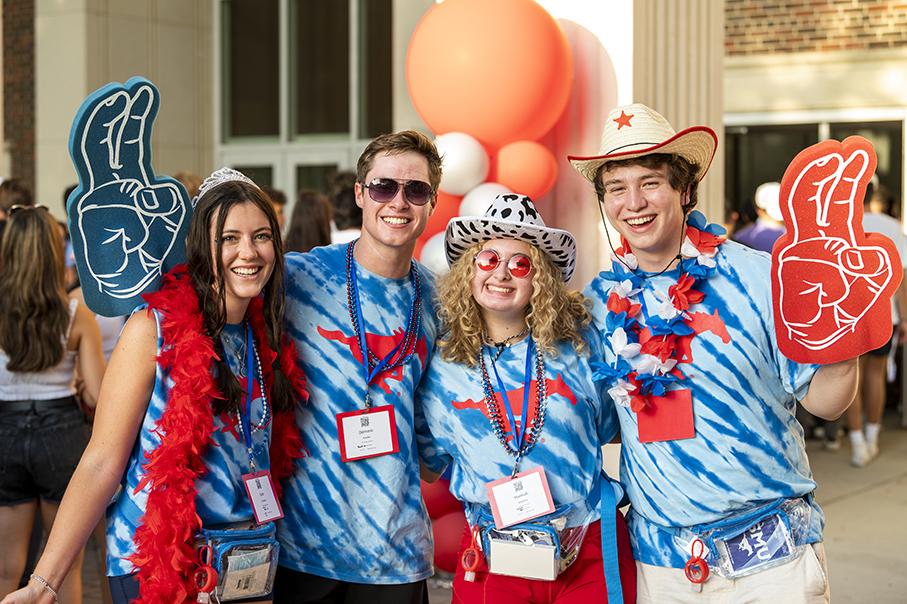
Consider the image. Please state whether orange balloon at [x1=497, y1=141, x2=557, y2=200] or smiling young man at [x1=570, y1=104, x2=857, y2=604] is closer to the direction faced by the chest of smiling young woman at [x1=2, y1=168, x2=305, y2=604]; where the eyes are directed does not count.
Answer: the smiling young man

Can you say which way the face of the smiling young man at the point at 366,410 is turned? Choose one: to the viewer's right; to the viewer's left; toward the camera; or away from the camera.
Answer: toward the camera

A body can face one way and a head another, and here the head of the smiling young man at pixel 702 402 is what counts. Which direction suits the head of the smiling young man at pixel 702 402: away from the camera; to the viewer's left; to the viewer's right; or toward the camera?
toward the camera

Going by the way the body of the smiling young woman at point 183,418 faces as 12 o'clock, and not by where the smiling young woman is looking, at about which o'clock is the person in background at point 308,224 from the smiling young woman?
The person in background is roughly at 8 o'clock from the smiling young woman.

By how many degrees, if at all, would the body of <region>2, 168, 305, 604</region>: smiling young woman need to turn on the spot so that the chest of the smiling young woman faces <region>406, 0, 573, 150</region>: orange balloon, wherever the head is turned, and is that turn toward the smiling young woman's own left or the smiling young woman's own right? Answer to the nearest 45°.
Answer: approximately 90° to the smiling young woman's own left

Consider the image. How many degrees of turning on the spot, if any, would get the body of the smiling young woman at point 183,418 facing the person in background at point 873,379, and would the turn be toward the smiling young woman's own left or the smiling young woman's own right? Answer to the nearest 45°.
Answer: approximately 90° to the smiling young woman's own left

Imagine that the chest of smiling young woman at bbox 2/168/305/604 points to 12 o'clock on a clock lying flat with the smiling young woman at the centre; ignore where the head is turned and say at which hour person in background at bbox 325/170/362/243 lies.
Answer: The person in background is roughly at 8 o'clock from the smiling young woman.

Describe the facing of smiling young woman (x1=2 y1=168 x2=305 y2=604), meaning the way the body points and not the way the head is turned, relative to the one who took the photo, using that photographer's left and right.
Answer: facing the viewer and to the right of the viewer

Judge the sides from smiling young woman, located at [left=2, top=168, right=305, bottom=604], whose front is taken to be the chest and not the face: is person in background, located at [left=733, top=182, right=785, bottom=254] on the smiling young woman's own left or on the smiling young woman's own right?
on the smiling young woman's own left

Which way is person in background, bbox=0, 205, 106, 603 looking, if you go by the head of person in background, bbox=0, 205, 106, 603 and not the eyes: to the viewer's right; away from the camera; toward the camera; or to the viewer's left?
away from the camera

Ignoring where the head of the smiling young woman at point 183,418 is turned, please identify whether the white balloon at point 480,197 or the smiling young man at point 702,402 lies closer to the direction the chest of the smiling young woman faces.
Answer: the smiling young man
